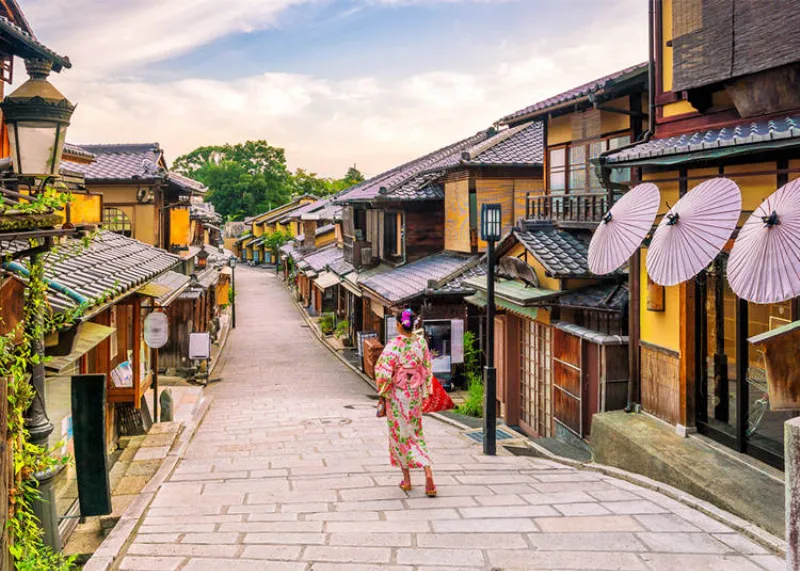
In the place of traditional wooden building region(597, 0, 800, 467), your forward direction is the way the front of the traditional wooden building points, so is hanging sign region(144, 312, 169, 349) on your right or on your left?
on your right

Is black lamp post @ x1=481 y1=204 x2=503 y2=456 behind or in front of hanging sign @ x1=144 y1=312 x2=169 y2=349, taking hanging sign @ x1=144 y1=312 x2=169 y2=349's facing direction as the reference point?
in front

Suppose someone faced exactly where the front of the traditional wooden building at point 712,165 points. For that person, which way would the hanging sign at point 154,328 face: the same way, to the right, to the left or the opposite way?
to the left

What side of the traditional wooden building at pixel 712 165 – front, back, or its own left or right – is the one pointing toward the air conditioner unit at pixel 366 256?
right

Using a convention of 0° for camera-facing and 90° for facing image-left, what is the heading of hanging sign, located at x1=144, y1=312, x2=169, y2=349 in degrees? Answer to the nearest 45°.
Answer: approximately 0°

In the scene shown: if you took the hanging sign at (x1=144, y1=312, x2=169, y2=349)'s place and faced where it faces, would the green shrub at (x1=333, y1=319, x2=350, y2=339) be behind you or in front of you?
behind

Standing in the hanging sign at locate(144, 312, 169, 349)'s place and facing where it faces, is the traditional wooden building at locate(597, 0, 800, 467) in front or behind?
in front

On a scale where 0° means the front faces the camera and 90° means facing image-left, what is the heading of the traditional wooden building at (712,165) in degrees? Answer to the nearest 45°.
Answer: approximately 45°

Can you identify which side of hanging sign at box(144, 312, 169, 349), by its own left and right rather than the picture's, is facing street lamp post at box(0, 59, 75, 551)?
front

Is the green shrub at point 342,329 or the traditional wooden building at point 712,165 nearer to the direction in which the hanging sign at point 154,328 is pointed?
the traditional wooden building

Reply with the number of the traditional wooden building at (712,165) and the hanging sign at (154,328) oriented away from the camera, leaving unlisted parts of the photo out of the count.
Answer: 0

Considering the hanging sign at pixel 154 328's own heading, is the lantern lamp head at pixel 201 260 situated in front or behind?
behind

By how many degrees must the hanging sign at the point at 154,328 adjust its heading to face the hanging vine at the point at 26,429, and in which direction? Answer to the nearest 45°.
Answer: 0° — it already faces it
